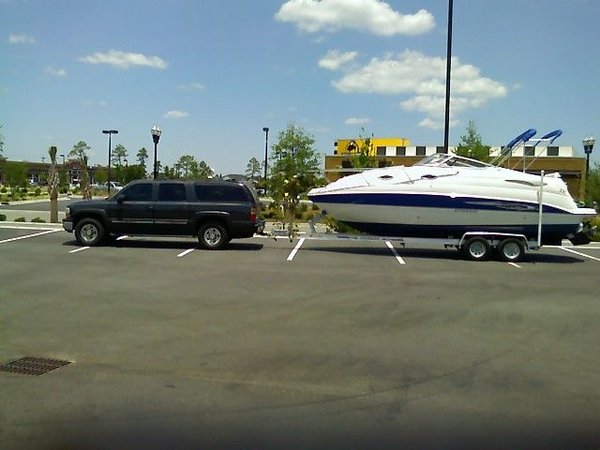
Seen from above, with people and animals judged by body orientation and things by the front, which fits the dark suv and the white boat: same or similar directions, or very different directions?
same or similar directions

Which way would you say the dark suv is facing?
to the viewer's left

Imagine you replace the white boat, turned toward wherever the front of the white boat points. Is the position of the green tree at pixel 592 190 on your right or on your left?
on your right

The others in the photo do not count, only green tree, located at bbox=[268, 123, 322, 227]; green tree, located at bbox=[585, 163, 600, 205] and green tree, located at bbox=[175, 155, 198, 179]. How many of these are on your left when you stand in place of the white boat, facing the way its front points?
0

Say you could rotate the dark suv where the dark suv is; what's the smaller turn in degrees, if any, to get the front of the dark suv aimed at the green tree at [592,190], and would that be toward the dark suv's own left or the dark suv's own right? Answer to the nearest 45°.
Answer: approximately 135° to the dark suv's own right

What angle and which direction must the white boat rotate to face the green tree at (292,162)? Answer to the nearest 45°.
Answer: approximately 45° to its right

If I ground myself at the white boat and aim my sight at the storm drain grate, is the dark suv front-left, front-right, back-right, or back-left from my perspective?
front-right

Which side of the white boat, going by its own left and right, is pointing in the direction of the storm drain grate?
left

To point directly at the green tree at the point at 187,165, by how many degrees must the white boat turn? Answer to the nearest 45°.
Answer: approximately 45° to its right

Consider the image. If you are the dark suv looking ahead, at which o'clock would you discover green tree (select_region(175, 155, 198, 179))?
The green tree is roughly at 3 o'clock from the dark suv.

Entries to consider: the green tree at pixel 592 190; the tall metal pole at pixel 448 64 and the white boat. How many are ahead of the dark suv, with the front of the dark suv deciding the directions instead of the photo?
0

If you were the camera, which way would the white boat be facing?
facing to the left of the viewer

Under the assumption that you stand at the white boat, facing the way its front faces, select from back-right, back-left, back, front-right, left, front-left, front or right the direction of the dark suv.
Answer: front

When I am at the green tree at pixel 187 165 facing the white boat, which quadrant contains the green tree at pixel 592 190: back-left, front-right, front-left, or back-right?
front-left

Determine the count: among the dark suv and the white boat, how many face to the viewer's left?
2

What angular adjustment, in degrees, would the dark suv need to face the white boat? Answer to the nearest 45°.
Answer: approximately 180°
